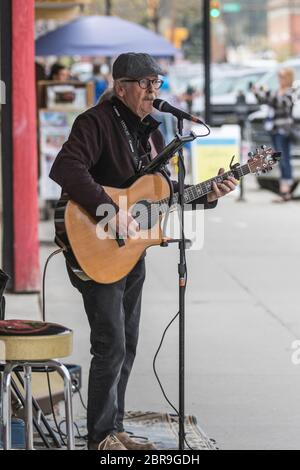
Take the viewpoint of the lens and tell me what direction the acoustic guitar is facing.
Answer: facing the viewer and to the right of the viewer

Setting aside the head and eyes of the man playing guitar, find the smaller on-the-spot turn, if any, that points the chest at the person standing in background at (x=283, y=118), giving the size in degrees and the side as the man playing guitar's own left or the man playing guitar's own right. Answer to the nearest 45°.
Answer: approximately 135° to the man playing guitar's own left

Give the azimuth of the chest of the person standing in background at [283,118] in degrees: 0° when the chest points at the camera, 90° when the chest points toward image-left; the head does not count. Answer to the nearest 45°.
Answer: approximately 90°

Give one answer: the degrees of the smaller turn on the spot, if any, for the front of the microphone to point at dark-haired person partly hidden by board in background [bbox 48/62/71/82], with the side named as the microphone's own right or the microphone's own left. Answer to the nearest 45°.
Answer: approximately 90° to the microphone's own right

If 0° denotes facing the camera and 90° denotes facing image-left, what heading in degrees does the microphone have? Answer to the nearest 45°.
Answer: approximately 90°
